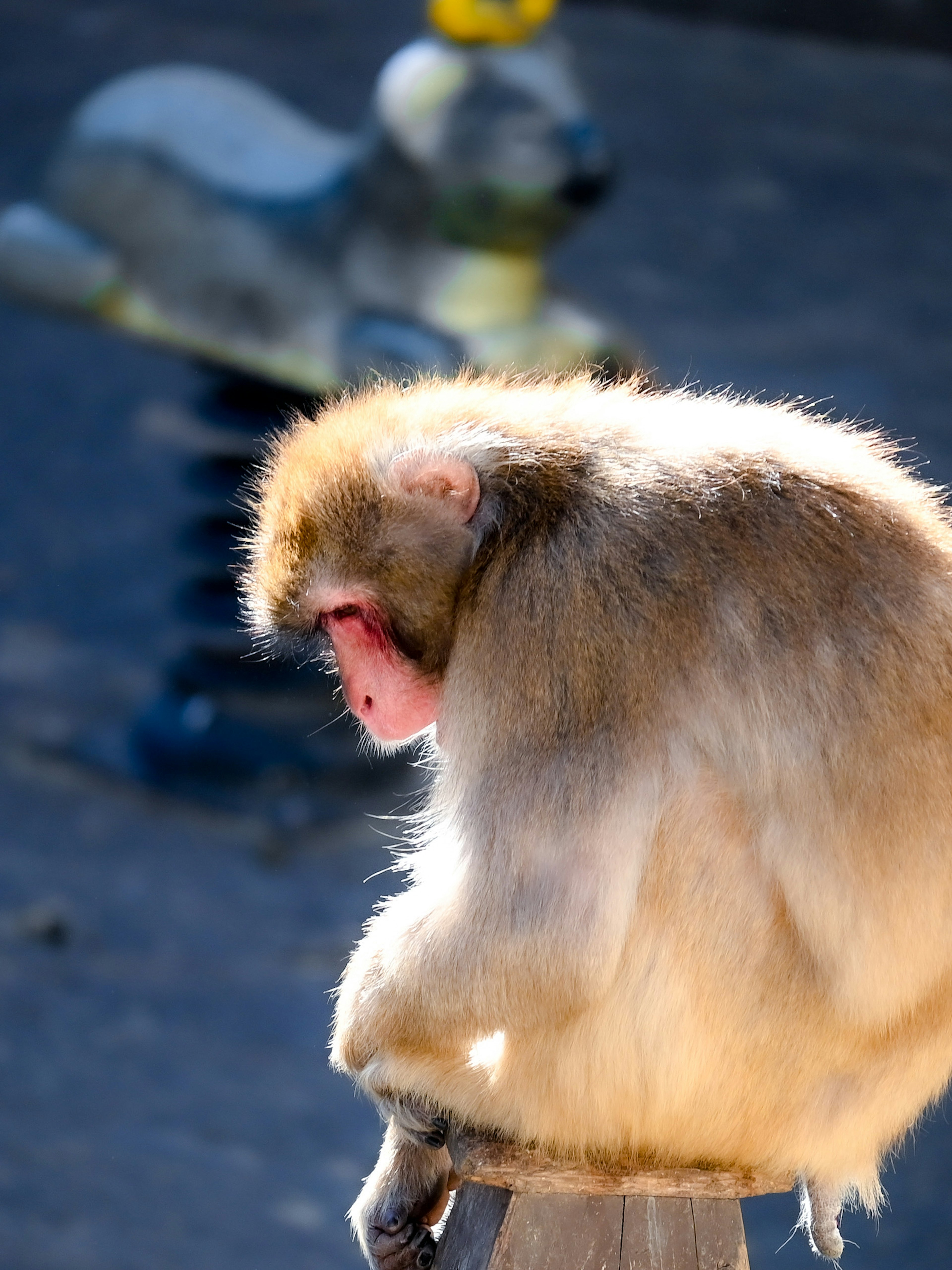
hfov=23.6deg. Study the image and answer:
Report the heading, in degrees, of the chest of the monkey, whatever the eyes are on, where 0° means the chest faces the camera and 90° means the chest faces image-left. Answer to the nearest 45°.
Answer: approximately 90°
